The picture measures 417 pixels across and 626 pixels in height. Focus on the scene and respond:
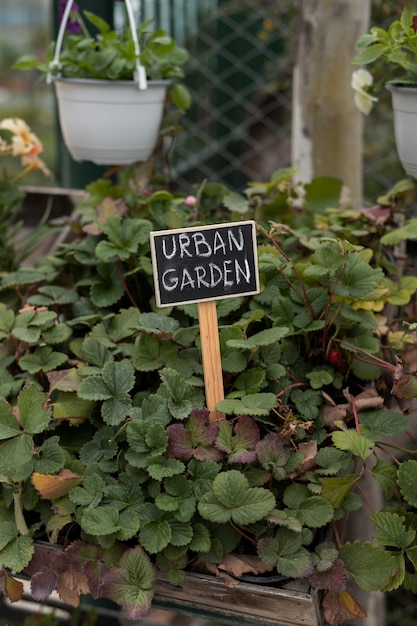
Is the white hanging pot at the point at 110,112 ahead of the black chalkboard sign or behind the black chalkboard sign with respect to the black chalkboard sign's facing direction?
behind

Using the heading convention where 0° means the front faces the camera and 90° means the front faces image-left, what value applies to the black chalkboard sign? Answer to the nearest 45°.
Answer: approximately 0°

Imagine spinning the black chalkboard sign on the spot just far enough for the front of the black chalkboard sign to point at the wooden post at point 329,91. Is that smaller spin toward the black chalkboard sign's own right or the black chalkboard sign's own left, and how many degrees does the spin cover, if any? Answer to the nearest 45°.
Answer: approximately 180°
